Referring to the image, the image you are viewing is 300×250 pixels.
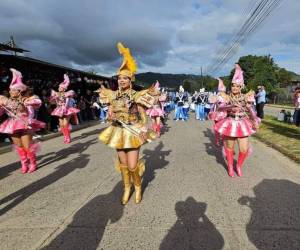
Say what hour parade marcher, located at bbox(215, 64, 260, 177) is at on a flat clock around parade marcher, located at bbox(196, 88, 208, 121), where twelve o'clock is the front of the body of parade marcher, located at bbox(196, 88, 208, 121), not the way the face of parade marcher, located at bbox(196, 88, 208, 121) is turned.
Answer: parade marcher, located at bbox(215, 64, 260, 177) is roughly at 12 o'clock from parade marcher, located at bbox(196, 88, 208, 121).

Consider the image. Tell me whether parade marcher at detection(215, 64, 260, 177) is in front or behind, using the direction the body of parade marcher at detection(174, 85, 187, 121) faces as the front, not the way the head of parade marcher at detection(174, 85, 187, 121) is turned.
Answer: in front

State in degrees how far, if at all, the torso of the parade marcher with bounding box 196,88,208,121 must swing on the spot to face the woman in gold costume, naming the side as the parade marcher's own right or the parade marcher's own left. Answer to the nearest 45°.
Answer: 0° — they already face them

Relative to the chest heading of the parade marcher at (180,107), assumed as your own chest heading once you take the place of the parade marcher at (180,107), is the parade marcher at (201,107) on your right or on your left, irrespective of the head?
on your left

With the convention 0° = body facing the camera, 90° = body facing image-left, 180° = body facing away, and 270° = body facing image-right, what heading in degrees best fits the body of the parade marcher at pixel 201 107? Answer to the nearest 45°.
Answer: approximately 0°

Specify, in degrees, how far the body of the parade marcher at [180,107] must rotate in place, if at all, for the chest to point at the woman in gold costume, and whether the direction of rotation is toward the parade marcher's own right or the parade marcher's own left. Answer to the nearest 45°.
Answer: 0° — they already face them

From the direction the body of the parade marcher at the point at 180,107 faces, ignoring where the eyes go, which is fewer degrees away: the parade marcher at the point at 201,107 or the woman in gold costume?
the woman in gold costume

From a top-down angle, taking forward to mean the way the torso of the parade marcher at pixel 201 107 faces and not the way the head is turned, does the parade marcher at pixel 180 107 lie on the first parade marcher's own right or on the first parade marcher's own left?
on the first parade marcher's own right

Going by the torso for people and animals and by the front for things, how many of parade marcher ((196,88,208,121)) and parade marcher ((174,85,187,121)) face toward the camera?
2
